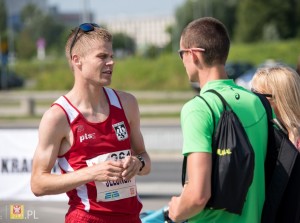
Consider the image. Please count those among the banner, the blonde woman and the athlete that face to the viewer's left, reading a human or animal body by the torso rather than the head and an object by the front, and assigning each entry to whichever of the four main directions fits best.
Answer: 1

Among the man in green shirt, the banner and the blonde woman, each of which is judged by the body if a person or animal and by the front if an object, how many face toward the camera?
1

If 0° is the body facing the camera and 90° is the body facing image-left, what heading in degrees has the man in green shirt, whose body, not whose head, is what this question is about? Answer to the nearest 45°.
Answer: approximately 135°

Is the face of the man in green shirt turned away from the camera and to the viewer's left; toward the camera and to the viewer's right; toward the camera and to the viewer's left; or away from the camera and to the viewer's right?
away from the camera and to the viewer's left

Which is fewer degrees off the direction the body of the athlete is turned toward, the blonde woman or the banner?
the blonde woman

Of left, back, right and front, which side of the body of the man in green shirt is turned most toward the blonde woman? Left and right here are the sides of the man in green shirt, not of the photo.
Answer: right

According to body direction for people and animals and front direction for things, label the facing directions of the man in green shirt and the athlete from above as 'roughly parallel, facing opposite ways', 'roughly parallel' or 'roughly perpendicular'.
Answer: roughly parallel, facing opposite ways

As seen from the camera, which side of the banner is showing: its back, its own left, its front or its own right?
front

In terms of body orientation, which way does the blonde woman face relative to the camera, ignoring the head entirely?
to the viewer's left

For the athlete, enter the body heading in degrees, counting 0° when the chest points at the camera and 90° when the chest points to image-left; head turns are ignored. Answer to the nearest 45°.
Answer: approximately 315°

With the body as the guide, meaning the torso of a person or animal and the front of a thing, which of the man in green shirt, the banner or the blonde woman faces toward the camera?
the banner

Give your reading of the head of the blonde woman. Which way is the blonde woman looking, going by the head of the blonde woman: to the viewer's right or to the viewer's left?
to the viewer's left
